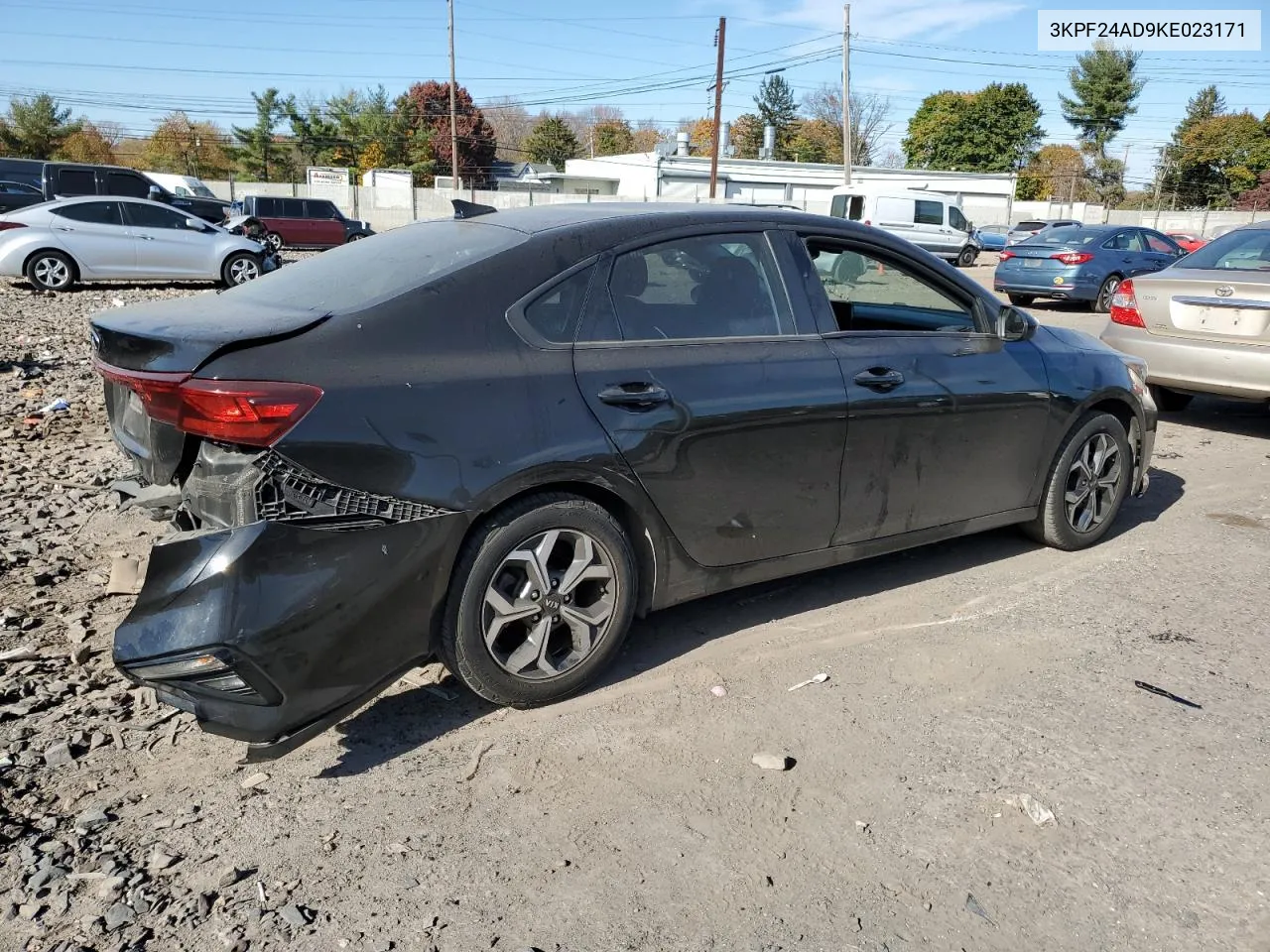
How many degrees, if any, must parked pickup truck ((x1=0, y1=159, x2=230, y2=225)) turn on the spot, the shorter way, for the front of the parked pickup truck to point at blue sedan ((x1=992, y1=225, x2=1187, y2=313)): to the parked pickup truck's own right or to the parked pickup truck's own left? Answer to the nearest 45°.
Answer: approximately 45° to the parked pickup truck's own right

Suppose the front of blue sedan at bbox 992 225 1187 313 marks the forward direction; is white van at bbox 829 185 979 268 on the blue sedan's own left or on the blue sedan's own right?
on the blue sedan's own left

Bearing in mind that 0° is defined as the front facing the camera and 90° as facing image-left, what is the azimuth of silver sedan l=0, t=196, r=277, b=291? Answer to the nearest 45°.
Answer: approximately 270°

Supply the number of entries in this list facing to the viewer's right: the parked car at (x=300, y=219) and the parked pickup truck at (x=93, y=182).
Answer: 2

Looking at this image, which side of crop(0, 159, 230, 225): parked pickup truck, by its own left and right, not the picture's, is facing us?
right

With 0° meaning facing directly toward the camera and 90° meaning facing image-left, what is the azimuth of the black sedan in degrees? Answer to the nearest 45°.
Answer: approximately 225°

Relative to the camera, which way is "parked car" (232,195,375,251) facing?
to the viewer's right
